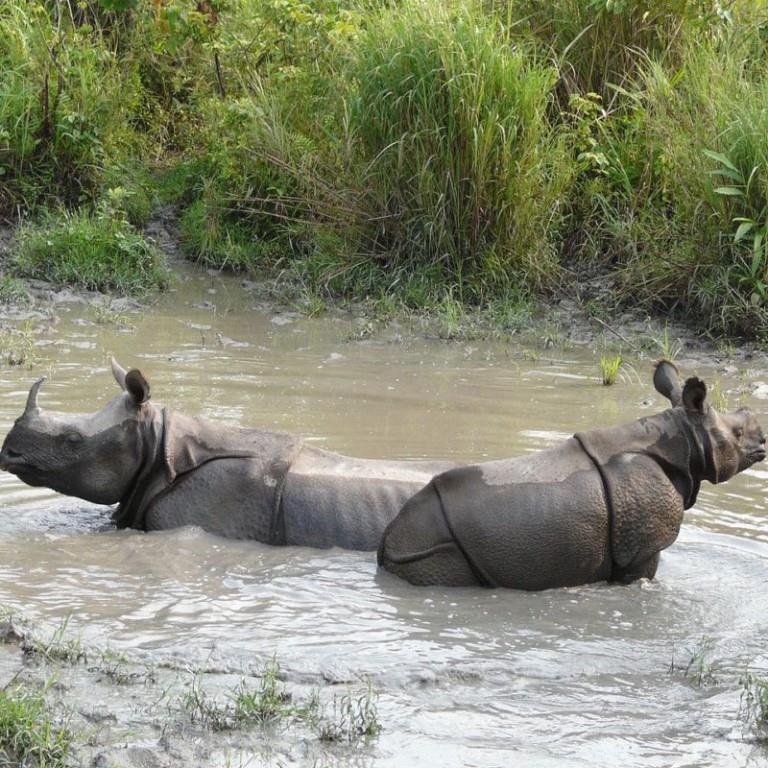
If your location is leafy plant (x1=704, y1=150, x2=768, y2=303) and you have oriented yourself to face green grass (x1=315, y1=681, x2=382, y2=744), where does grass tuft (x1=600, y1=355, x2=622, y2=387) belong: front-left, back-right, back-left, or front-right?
front-right

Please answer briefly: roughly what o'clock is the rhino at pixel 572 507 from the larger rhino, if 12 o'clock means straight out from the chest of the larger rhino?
The rhino is roughly at 7 o'clock from the larger rhino.

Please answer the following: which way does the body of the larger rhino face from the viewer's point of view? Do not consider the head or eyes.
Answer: to the viewer's left

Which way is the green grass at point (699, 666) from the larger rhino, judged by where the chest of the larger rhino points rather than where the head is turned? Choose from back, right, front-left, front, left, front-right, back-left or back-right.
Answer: back-left

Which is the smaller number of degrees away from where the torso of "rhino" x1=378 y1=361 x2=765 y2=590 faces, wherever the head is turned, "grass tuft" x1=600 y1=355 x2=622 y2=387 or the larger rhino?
the grass tuft

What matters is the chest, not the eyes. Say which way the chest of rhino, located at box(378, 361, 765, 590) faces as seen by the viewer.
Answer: to the viewer's right

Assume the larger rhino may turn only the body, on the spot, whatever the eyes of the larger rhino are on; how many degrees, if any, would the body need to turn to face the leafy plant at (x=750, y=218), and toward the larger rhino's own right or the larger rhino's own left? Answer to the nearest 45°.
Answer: approximately 135° to the larger rhino's own right

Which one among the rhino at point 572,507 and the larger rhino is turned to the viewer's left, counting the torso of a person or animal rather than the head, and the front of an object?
the larger rhino

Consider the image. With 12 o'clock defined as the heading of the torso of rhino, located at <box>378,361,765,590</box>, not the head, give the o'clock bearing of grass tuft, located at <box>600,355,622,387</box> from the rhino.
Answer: The grass tuft is roughly at 9 o'clock from the rhino.

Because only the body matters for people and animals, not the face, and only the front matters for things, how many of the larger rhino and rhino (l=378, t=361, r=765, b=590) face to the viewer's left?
1

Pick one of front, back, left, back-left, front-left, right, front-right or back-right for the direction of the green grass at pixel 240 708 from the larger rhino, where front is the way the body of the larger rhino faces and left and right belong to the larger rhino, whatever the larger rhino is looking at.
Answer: left

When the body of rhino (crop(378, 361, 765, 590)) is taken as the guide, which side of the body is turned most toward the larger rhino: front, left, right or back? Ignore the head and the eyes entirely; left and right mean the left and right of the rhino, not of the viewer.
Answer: back

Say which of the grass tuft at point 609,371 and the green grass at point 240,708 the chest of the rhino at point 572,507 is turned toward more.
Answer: the grass tuft

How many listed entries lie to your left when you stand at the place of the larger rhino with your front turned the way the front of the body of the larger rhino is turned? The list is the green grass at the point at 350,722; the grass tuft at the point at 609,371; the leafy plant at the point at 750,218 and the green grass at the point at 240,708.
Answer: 2

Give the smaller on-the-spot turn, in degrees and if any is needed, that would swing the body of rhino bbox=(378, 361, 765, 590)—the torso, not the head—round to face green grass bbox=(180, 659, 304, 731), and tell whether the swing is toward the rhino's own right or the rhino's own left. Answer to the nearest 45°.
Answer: approximately 135° to the rhino's own right

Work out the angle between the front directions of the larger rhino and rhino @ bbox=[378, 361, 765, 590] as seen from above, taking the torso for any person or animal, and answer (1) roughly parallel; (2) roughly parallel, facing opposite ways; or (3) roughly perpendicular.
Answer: roughly parallel, facing opposite ways

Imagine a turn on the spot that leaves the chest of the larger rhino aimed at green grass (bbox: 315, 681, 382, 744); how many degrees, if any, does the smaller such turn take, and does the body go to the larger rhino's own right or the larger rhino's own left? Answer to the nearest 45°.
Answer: approximately 90° to the larger rhino's own left

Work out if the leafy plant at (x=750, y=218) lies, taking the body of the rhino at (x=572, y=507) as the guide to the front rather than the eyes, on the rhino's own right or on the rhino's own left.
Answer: on the rhino's own left
